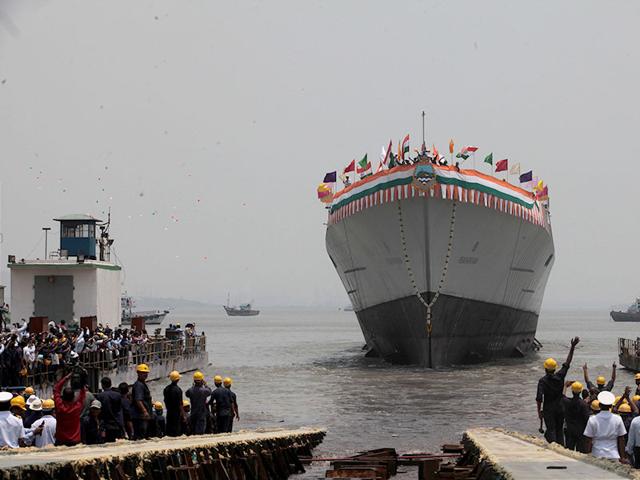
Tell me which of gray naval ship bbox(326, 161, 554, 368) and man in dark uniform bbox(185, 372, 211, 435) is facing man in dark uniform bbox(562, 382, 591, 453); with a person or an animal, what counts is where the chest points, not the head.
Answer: the gray naval ship

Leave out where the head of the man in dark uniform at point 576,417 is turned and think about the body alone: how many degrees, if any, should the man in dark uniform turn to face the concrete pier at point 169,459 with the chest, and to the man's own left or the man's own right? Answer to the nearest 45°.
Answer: approximately 135° to the man's own left

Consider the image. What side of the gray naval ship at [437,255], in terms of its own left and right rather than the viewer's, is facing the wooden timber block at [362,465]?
front

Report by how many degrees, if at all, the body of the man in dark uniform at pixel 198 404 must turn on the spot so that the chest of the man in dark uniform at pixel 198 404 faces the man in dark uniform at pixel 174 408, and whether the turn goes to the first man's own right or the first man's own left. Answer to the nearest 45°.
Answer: approximately 135° to the first man's own left

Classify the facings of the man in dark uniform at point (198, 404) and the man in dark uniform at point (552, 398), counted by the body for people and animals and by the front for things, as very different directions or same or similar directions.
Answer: same or similar directions

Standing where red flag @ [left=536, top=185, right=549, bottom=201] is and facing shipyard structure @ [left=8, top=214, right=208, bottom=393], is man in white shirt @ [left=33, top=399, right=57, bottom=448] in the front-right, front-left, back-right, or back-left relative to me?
front-left

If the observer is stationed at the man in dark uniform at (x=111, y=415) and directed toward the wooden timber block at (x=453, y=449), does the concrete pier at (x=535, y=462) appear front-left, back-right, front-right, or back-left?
front-right

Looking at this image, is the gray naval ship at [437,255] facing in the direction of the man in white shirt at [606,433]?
yes

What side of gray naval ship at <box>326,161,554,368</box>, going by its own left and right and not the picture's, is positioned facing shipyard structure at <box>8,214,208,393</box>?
right

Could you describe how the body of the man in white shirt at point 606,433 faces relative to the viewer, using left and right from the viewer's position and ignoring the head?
facing away from the viewer

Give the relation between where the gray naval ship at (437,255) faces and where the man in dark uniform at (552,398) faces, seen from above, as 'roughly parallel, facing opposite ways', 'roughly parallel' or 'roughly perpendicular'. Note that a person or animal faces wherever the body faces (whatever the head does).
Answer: roughly parallel, facing opposite ways

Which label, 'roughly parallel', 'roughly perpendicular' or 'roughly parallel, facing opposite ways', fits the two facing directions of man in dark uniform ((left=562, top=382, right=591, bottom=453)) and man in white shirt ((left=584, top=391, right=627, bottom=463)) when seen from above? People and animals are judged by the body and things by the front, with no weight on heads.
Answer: roughly parallel

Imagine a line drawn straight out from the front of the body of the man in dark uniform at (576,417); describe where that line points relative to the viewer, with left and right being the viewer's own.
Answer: facing away from the viewer

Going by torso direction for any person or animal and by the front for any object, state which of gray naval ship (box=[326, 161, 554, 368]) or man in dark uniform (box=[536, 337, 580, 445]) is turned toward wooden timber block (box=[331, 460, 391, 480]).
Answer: the gray naval ship

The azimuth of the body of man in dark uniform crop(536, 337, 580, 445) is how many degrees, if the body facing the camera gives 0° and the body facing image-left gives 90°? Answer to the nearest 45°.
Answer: approximately 180°

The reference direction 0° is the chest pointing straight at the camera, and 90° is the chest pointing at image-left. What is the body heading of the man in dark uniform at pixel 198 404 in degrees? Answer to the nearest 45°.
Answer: approximately 180°

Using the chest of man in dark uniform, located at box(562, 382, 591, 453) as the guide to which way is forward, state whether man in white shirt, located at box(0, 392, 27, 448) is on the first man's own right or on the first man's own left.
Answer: on the first man's own left
